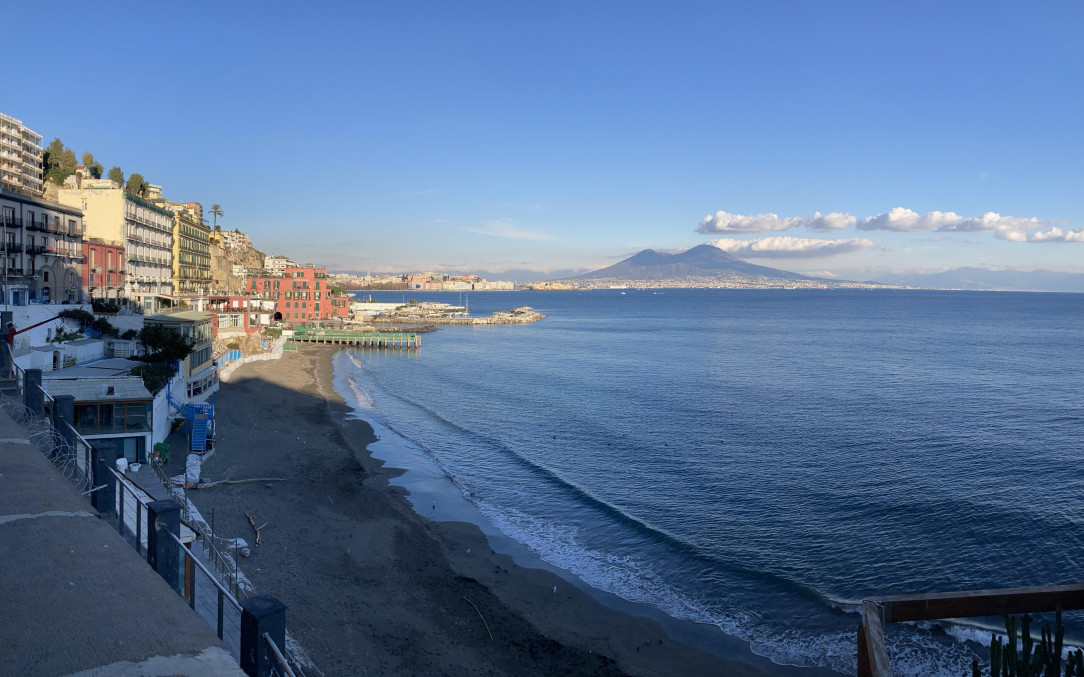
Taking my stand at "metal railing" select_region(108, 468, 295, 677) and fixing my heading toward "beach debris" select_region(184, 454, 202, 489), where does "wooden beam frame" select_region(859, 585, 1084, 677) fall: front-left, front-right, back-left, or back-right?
back-right

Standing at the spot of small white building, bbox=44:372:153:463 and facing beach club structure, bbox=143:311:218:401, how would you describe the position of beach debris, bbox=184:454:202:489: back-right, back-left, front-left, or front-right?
back-right

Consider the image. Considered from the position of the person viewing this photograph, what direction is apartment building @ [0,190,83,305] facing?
facing the viewer and to the right of the viewer

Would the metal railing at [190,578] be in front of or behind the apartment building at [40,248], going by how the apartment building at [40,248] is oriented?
in front

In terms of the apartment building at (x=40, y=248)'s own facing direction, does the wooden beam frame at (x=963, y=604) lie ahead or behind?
ahead

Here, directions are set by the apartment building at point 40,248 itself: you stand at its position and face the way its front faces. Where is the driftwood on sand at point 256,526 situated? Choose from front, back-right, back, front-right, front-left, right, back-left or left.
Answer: front-right

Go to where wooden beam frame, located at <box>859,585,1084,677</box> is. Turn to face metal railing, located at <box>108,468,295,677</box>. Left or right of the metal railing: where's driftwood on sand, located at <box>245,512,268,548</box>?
right

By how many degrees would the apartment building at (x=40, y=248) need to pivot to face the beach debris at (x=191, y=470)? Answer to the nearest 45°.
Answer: approximately 45° to its right

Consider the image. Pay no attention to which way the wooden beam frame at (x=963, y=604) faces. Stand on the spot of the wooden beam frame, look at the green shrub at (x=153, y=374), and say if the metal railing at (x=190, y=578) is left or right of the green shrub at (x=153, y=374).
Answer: left
